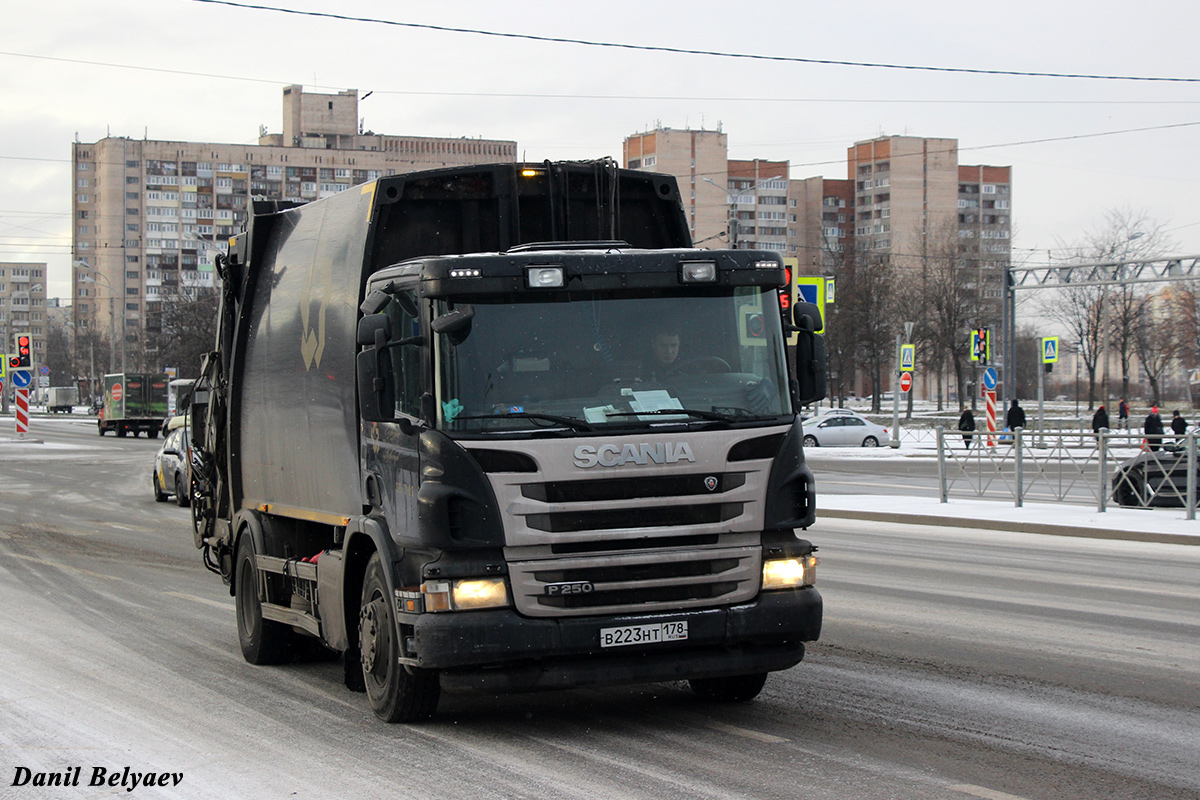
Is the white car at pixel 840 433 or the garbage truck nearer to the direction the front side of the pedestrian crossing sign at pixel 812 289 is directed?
the garbage truck

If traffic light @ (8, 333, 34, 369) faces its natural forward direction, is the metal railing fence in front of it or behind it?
in front

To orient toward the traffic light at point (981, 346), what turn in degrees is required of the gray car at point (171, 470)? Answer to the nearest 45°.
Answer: approximately 90° to its left

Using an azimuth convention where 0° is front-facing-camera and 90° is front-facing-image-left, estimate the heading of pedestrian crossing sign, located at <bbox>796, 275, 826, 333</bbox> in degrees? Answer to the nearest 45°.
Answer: approximately 0°

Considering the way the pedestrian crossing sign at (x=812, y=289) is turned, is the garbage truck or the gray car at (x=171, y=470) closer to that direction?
the garbage truck

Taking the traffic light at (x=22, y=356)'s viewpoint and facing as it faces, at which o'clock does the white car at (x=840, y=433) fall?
The white car is roughly at 10 o'clock from the traffic light.

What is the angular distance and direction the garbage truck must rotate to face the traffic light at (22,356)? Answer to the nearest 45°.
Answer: approximately 180°

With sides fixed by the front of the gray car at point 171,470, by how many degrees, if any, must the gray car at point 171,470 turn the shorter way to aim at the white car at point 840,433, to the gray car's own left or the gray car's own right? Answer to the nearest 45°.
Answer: approximately 90° to the gray car's own left

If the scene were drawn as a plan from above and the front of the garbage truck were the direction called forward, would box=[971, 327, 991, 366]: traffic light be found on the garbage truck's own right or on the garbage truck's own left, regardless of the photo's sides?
on the garbage truck's own left

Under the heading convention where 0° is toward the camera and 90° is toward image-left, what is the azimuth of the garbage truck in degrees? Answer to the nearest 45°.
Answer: approximately 315°

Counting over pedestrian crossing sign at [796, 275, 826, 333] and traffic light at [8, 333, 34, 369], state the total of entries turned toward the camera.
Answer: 2

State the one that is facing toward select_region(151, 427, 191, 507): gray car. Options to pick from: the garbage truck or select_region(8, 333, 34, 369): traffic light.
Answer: the traffic light
